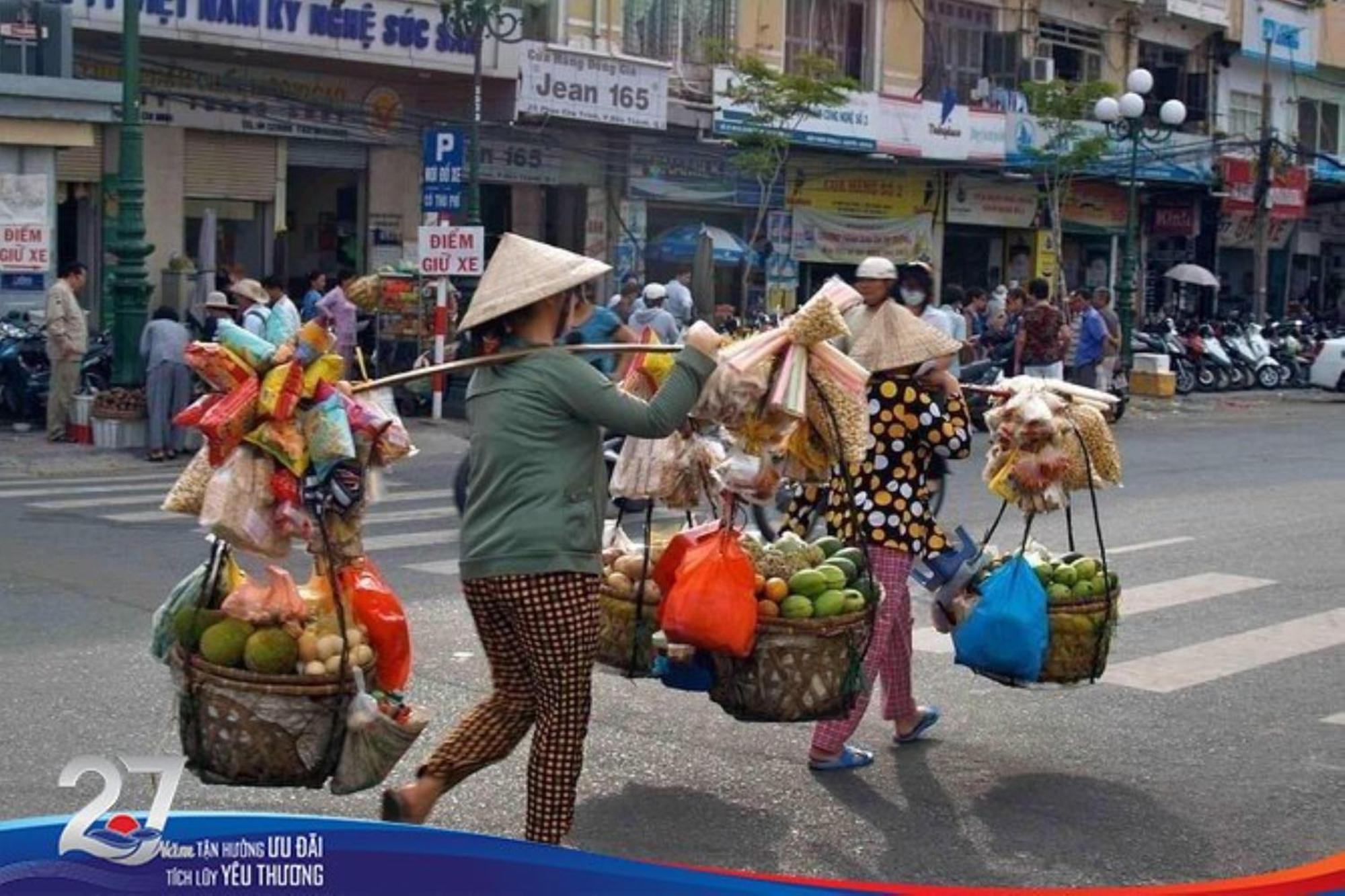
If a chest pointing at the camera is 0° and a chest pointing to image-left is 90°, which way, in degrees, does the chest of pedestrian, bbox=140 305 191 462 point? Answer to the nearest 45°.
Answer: approximately 180°

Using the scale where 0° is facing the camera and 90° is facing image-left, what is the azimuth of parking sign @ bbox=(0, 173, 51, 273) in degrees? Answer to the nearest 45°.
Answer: approximately 0°

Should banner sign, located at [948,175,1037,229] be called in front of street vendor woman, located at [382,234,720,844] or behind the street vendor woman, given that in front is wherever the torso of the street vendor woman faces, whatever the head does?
in front

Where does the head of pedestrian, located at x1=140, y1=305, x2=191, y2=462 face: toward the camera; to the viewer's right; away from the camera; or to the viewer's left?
away from the camera

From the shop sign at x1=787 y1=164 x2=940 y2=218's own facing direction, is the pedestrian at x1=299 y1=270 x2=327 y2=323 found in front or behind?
in front

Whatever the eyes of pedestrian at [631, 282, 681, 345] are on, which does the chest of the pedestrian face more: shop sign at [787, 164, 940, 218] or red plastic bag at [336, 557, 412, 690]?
the shop sign

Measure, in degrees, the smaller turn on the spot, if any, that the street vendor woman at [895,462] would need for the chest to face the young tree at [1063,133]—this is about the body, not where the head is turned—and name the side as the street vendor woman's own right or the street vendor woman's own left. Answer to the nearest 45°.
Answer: approximately 45° to the street vendor woman's own left

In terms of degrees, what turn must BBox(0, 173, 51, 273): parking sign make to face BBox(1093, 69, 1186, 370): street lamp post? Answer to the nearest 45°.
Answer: approximately 135° to its left

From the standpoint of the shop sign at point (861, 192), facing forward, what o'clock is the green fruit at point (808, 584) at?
The green fruit is roughly at 12 o'clock from the shop sign.

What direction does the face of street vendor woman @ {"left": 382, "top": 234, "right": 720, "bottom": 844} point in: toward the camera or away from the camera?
away from the camera

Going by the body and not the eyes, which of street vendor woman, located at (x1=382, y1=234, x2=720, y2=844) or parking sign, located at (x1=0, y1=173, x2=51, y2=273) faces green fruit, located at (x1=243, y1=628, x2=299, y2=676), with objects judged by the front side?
the parking sign
